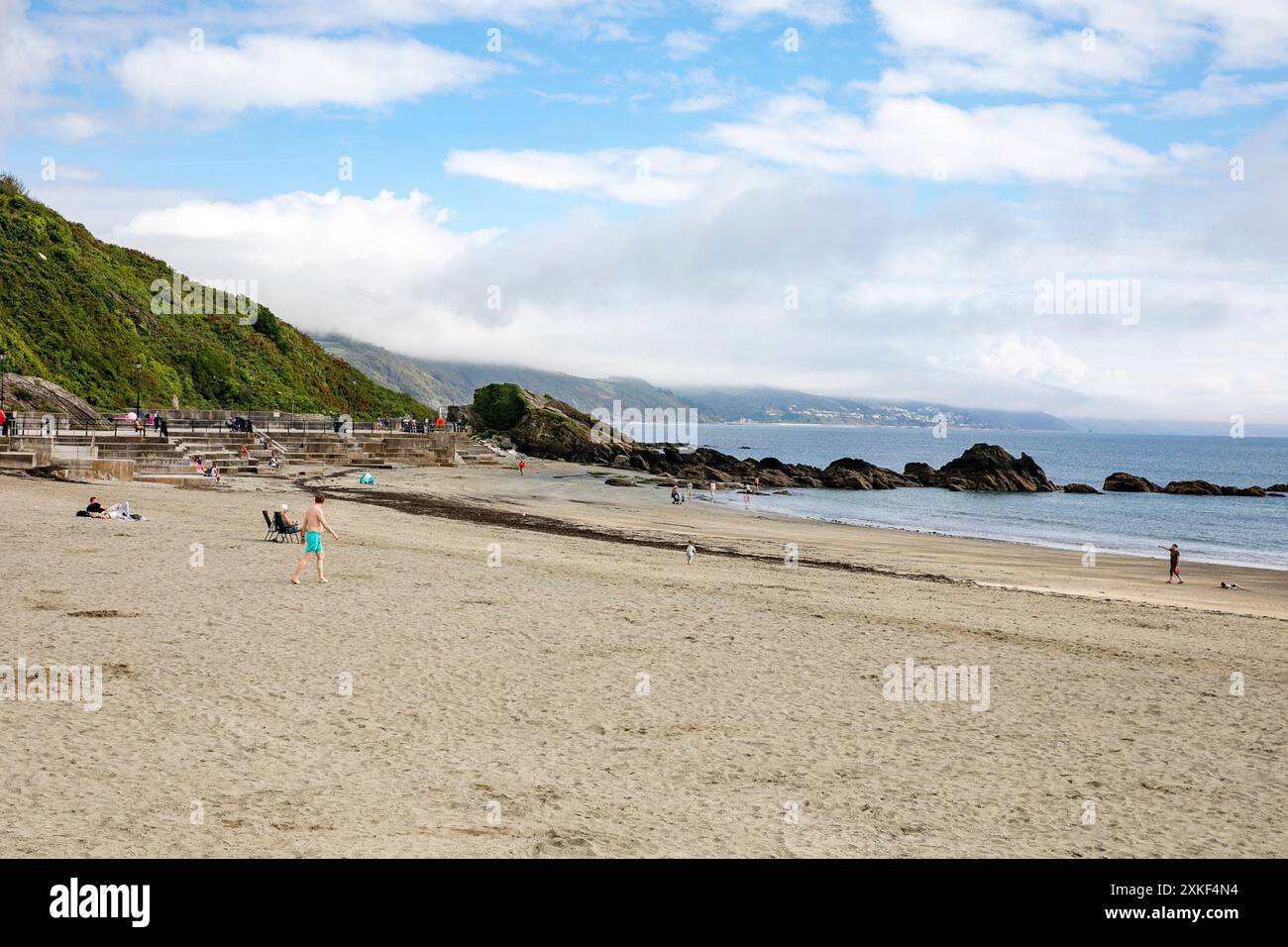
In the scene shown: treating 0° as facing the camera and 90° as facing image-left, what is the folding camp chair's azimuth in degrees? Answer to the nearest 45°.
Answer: approximately 270°

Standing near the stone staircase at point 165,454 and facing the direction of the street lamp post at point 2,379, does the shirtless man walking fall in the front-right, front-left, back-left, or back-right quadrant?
back-left

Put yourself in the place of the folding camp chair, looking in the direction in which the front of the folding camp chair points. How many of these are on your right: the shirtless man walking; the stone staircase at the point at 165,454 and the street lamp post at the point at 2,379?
1

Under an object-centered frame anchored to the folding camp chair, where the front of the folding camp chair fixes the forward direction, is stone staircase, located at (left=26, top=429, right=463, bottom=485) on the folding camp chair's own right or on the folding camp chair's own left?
on the folding camp chair's own left

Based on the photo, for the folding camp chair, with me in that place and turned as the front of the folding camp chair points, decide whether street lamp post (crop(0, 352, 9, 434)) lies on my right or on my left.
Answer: on my left

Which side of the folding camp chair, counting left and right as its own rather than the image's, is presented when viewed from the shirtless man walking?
right
